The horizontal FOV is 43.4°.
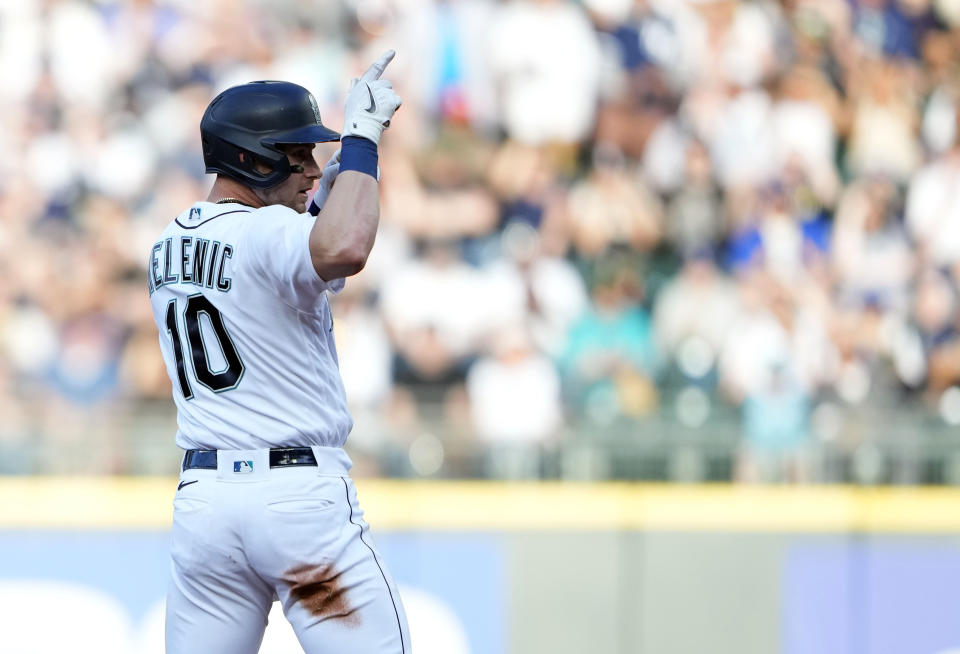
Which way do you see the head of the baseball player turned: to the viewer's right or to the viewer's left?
to the viewer's right

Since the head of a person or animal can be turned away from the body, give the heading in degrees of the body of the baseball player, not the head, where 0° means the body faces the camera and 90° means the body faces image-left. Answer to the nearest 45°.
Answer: approximately 225°
